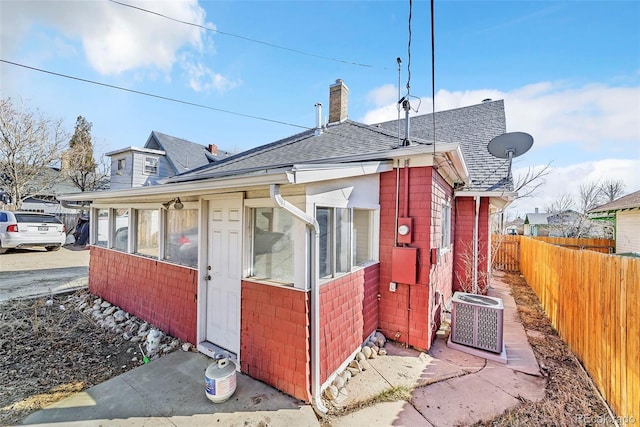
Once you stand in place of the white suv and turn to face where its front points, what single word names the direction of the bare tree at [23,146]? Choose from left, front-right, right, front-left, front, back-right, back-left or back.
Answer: front-right

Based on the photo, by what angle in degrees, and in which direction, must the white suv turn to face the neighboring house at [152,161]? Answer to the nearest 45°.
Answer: approximately 90° to its right

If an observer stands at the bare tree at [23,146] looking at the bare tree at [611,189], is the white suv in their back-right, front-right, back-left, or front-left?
front-right

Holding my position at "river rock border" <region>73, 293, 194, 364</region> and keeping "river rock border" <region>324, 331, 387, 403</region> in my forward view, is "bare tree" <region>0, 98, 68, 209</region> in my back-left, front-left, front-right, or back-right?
back-left

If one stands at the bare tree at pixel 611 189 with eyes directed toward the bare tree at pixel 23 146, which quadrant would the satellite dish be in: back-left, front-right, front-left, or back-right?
front-left

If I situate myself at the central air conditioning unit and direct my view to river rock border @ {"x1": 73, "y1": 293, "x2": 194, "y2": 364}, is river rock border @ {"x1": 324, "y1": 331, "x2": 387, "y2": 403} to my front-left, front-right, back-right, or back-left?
front-left

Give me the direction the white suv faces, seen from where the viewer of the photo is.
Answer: facing away from the viewer and to the left of the viewer

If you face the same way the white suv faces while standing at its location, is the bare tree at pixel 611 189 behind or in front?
behind

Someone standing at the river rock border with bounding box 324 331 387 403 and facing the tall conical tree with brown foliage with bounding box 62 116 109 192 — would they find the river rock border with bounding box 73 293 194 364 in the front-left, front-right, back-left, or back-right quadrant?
front-left

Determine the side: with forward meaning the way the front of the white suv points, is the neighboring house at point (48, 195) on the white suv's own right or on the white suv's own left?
on the white suv's own right

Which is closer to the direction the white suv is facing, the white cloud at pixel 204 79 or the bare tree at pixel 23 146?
the bare tree

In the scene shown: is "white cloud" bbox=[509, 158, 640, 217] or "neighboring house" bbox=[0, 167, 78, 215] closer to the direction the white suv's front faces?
the neighboring house
